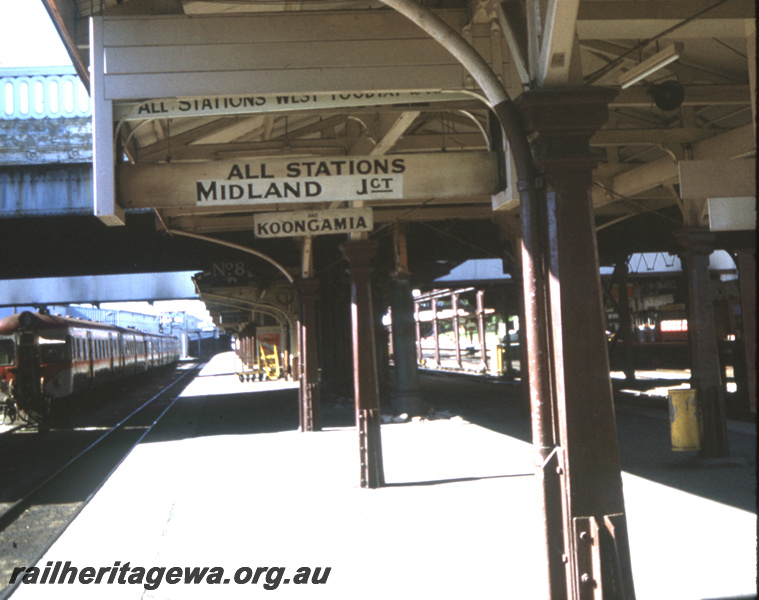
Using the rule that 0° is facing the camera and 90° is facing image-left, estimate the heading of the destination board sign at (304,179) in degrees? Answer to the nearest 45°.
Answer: approximately 0°

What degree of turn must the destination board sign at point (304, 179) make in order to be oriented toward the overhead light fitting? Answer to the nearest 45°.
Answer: approximately 90° to its left

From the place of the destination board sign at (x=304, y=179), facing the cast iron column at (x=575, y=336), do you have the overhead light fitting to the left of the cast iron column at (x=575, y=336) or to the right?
left

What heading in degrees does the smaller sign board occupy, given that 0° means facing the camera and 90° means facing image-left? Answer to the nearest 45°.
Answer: approximately 0°

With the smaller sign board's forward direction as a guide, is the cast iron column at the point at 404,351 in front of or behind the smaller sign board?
behind

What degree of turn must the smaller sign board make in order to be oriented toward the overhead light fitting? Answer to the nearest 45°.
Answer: approximately 45° to its left

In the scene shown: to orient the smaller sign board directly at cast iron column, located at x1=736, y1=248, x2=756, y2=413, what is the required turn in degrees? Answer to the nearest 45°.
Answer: approximately 135° to its left

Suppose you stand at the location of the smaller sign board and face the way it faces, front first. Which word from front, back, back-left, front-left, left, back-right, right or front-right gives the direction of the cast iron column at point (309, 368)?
back

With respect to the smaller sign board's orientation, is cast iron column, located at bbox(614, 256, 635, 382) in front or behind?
behind

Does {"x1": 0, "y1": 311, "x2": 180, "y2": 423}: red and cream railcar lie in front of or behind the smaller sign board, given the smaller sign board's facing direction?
behind
